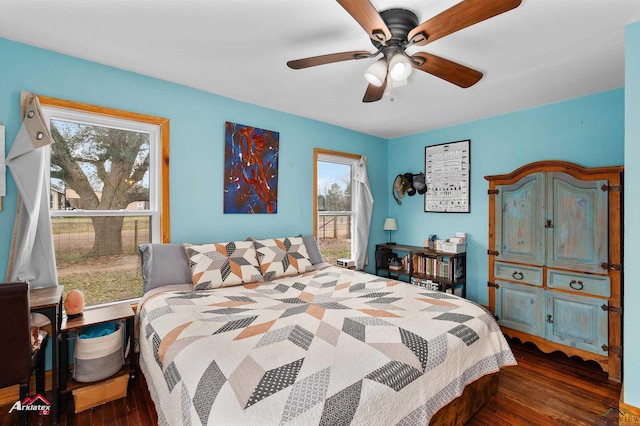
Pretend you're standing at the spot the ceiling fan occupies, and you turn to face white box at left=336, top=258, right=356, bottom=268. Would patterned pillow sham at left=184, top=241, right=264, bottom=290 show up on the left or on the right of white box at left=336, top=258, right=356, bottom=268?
left

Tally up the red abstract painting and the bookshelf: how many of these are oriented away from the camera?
0

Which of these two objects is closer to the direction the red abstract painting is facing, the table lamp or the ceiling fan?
the ceiling fan

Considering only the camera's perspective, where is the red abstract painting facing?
facing the viewer and to the right of the viewer

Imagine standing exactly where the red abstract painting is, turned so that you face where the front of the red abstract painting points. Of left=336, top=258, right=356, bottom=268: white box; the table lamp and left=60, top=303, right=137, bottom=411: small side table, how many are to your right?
1

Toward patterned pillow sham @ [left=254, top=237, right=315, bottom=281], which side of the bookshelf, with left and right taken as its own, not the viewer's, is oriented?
front

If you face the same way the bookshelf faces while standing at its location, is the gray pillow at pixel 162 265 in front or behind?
in front

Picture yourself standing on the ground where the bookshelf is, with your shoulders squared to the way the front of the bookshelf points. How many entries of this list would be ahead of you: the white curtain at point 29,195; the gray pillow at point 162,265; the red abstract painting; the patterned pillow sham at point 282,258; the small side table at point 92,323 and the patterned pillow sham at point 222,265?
6

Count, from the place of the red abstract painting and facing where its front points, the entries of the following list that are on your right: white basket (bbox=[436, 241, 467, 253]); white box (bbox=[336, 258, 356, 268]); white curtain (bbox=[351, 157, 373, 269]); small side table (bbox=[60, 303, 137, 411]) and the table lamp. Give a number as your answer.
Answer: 1

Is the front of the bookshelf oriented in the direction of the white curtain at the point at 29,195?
yes

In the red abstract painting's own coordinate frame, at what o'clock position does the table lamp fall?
The table lamp is roughly at 10 o'clock from the red abstract painting.

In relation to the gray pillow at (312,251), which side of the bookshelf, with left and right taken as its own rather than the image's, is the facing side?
front

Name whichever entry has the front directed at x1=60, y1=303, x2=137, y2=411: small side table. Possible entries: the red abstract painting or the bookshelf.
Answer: the bookshelf
